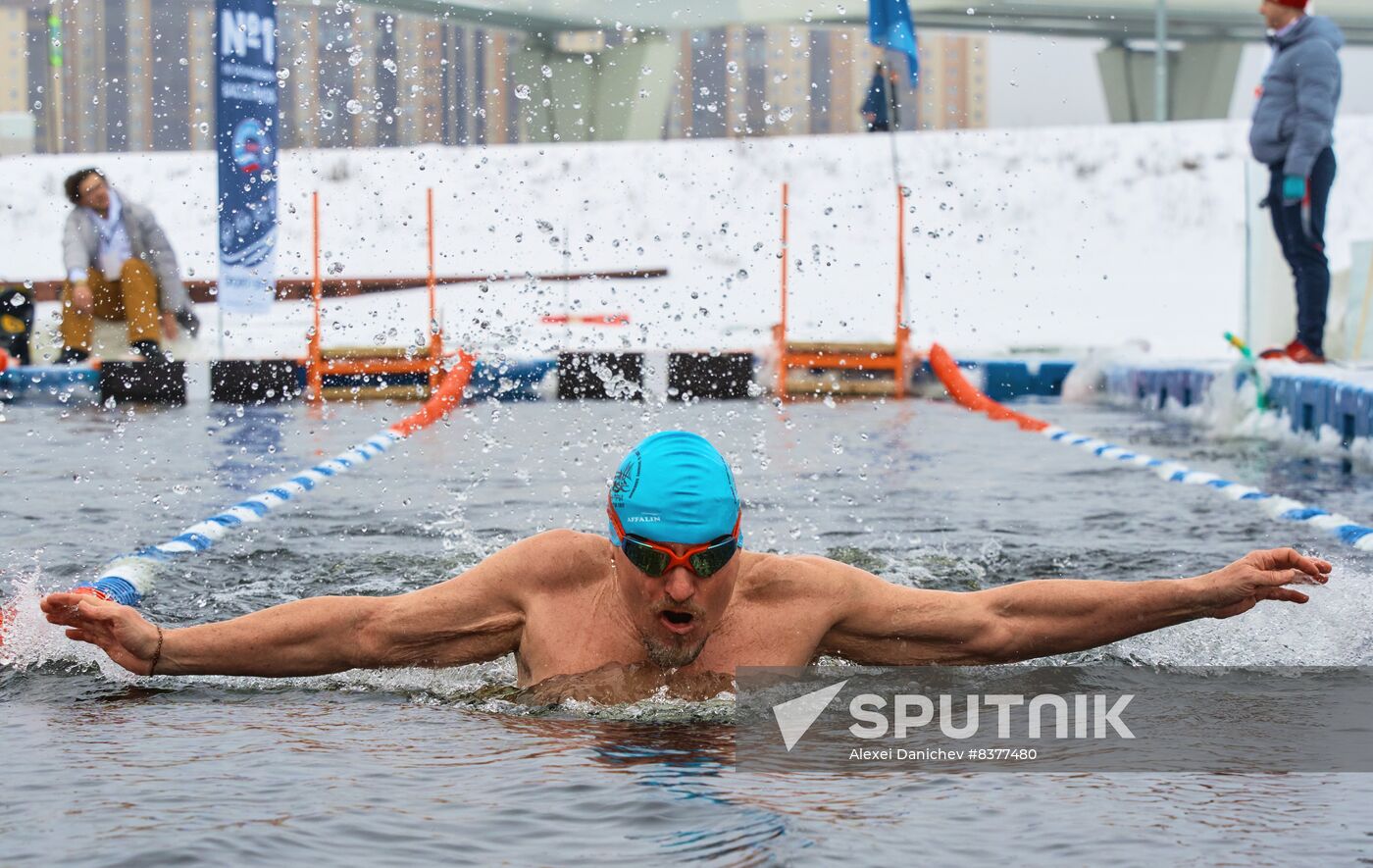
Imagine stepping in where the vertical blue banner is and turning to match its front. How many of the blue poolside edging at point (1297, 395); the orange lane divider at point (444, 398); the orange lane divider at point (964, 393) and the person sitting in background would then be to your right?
1

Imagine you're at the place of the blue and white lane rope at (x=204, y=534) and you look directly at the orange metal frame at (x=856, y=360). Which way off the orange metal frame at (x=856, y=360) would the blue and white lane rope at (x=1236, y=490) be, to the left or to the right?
right

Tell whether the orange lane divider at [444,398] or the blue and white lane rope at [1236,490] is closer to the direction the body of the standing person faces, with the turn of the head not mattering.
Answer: the orange lane divider

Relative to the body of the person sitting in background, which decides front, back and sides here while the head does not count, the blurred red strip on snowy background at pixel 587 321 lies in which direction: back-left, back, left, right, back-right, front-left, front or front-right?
back-left

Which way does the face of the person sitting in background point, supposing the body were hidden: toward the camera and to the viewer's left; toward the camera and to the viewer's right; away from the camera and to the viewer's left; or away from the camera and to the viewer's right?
toward the camera and to the viewer's right

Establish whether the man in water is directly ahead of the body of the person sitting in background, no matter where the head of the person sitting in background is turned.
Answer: yes

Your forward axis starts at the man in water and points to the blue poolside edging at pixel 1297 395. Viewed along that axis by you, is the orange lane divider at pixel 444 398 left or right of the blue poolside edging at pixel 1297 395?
left

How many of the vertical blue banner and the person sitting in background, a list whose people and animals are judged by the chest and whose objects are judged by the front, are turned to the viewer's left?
0

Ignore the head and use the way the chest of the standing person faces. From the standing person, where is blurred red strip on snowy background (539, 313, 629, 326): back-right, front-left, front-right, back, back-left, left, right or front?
front-right

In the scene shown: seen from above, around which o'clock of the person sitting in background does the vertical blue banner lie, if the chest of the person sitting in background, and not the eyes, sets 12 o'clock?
The vertical blue banner is roughly at 9 o'clock from the person sitting in background.

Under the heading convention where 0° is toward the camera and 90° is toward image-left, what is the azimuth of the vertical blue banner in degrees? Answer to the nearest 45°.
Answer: approximately 0°

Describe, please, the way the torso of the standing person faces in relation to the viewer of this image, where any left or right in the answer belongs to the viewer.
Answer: facing to the left of the viewer
